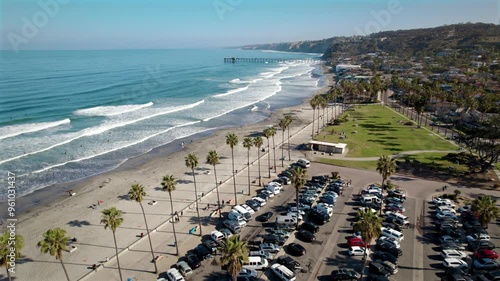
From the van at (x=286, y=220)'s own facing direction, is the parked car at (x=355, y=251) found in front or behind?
in front

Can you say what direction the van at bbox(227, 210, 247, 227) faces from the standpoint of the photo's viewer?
facing away from the viewer and to the left of the viewer

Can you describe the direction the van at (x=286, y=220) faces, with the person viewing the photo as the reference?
facing to the right of the viewer
